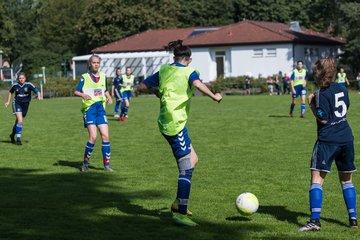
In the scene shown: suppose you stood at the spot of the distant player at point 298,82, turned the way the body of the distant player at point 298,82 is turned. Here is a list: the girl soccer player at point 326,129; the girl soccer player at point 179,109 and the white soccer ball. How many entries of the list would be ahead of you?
3

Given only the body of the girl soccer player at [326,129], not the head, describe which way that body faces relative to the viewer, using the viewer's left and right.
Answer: facing away from the viewer and to the left of the viewer

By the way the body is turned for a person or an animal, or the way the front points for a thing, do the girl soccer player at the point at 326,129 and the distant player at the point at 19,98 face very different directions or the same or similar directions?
very different directions

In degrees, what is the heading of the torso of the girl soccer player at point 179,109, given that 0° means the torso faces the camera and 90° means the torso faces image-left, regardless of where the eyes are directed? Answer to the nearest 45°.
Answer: approximately 225°

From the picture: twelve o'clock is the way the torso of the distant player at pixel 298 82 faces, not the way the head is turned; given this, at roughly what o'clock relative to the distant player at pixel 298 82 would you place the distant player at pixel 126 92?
the distant player at pixel 126 92 is roughly at 3 o'clock from the distant player at pixel 298 82.

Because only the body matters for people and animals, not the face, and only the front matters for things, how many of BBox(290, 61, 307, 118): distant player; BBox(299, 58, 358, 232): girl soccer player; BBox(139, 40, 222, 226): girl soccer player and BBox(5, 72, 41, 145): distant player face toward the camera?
2

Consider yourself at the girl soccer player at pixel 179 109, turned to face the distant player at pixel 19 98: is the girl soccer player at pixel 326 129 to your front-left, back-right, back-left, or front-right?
back-right
